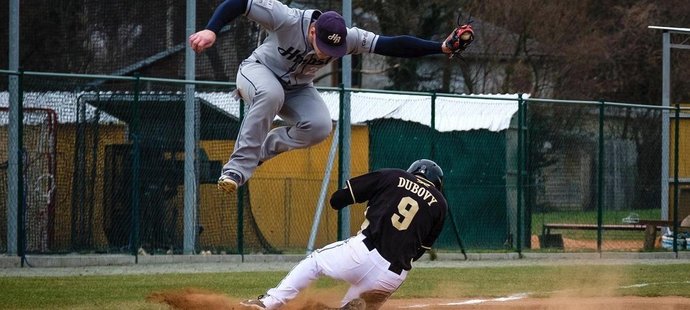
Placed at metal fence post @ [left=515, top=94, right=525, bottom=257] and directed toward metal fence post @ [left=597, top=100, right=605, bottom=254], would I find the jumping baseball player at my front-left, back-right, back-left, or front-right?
back-right

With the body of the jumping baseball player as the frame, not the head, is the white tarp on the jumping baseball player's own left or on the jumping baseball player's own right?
on the jumping baseball player's own left

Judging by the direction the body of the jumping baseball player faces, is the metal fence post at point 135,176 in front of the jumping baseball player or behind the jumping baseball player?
behind

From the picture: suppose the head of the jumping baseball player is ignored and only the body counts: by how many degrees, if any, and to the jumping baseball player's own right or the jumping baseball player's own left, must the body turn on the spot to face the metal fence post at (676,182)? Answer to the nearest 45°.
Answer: approximately 90° to the jumping baseball player's own left

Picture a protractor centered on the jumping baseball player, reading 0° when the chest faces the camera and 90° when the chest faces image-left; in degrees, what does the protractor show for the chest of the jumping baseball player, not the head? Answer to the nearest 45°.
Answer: approximately 315°

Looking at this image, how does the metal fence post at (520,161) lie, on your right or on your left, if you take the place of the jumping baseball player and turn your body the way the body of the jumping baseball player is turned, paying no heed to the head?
on your left

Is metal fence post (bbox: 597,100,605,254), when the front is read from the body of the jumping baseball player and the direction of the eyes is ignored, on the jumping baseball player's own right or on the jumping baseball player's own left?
on the jumping baseball player's own left
